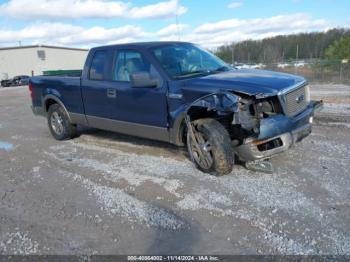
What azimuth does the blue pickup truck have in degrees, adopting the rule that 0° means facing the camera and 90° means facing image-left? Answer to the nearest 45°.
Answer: approximately 315°

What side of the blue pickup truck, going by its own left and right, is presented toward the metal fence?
left
